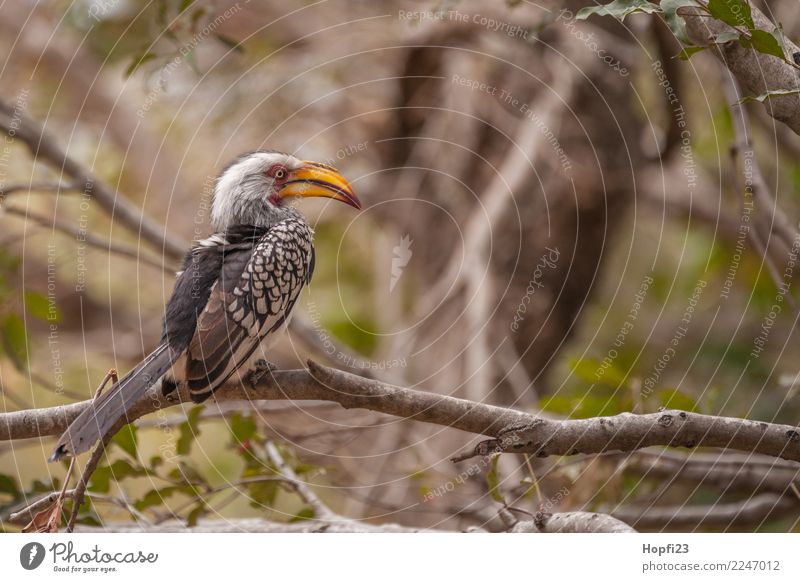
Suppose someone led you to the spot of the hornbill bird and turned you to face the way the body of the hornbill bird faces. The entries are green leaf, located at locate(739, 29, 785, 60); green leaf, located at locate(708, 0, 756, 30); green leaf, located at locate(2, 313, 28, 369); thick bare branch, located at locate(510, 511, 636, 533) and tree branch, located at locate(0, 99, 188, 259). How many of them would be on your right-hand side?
3

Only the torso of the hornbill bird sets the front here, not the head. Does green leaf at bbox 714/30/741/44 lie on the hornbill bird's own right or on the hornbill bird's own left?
on the hornbill bird's own right

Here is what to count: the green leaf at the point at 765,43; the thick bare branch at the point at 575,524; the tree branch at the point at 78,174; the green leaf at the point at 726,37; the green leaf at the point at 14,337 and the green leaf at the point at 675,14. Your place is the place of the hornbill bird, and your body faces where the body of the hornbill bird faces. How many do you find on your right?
4

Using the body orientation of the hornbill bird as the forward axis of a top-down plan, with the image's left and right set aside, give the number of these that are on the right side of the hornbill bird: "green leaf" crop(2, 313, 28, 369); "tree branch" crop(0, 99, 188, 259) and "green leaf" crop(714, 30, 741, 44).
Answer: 1

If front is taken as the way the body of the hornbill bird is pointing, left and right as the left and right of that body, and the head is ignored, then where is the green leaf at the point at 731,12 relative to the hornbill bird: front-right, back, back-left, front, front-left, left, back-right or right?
right

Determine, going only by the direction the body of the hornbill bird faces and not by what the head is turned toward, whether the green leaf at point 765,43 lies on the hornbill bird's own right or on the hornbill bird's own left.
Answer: on the hornbill bird's own right

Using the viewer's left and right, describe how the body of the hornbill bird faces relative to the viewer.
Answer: facing away from the viewer and to the right of the viewer
